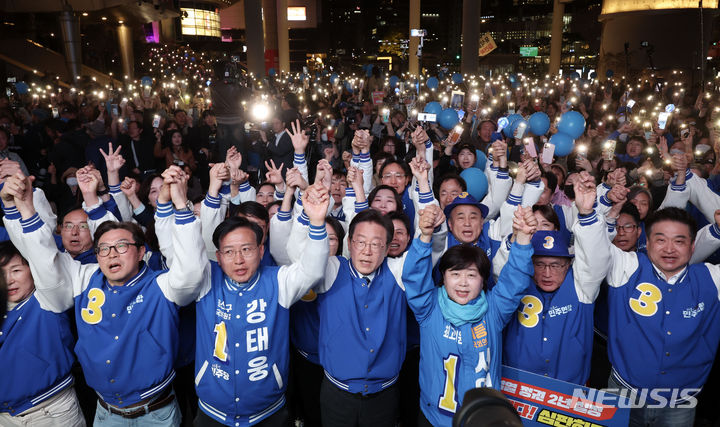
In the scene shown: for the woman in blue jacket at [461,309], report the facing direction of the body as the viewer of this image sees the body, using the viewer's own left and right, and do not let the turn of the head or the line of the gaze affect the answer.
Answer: facing the viewer

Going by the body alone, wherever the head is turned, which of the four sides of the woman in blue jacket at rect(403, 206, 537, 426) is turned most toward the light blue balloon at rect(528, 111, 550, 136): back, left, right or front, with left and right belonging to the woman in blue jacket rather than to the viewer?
back

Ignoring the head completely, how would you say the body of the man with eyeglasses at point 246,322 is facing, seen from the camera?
toward the camera

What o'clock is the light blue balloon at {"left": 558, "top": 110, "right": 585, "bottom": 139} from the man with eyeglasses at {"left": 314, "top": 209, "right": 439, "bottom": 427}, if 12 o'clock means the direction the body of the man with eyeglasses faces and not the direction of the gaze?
The light blue balloon is roughly at 7 o'clock from the man with eyeglasses.

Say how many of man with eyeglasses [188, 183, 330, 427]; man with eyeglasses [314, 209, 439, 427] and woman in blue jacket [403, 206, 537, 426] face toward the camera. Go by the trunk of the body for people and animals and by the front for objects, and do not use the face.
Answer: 3

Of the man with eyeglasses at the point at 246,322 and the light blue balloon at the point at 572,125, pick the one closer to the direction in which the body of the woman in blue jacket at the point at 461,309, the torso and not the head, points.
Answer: the man with eyeglasses

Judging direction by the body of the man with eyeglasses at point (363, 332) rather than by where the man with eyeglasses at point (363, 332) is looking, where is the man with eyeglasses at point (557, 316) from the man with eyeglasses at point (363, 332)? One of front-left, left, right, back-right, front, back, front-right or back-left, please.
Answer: left

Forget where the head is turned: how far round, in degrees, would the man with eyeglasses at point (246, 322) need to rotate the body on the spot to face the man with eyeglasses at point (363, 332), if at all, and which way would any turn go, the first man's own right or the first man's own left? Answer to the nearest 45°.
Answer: approximately 90° to the first man's own left

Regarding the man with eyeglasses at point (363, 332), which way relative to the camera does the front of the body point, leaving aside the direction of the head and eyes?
toward the camera

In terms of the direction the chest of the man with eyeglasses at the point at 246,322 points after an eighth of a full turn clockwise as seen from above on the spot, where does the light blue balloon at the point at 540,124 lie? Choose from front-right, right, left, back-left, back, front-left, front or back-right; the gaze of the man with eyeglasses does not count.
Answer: back

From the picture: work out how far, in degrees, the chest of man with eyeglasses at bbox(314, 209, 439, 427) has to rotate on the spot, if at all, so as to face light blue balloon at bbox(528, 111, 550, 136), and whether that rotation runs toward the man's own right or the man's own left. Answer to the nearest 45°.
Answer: approximately 135° to the man's own left
